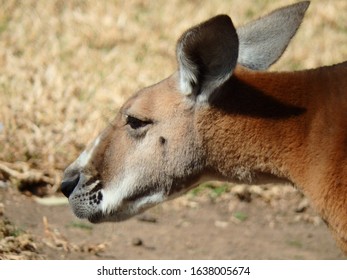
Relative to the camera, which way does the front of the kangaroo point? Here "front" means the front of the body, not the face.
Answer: to the viewer's left
